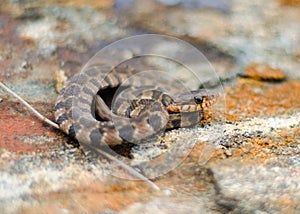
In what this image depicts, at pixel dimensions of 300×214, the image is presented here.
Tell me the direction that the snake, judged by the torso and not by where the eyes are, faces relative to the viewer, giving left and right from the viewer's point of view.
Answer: facing to the right of the viewer
